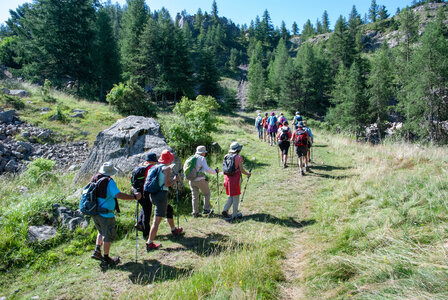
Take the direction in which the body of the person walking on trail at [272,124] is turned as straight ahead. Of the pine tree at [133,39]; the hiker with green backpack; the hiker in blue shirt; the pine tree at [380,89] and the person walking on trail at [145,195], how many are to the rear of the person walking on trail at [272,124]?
3

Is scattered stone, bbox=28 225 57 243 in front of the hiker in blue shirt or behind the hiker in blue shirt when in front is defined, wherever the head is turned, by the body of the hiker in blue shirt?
behind

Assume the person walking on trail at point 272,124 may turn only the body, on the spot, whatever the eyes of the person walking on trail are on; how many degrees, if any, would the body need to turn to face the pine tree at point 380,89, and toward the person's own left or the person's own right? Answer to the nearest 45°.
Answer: approximately 45° to the person's own right

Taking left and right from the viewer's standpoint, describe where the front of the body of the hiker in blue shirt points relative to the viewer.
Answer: facing to the right of the viewer

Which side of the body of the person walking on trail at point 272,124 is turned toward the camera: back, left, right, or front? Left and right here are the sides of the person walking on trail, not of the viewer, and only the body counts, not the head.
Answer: back

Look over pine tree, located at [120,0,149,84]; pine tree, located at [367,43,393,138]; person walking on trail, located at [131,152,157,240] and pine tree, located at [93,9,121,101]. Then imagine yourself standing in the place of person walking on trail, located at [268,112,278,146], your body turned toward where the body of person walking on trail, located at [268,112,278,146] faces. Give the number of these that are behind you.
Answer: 1

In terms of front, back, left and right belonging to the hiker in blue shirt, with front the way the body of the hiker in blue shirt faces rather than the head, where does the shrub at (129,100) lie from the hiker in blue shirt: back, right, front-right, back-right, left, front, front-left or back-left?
left

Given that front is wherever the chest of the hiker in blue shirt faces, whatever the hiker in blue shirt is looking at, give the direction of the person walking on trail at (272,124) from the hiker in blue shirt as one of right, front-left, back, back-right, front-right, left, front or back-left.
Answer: front-left
